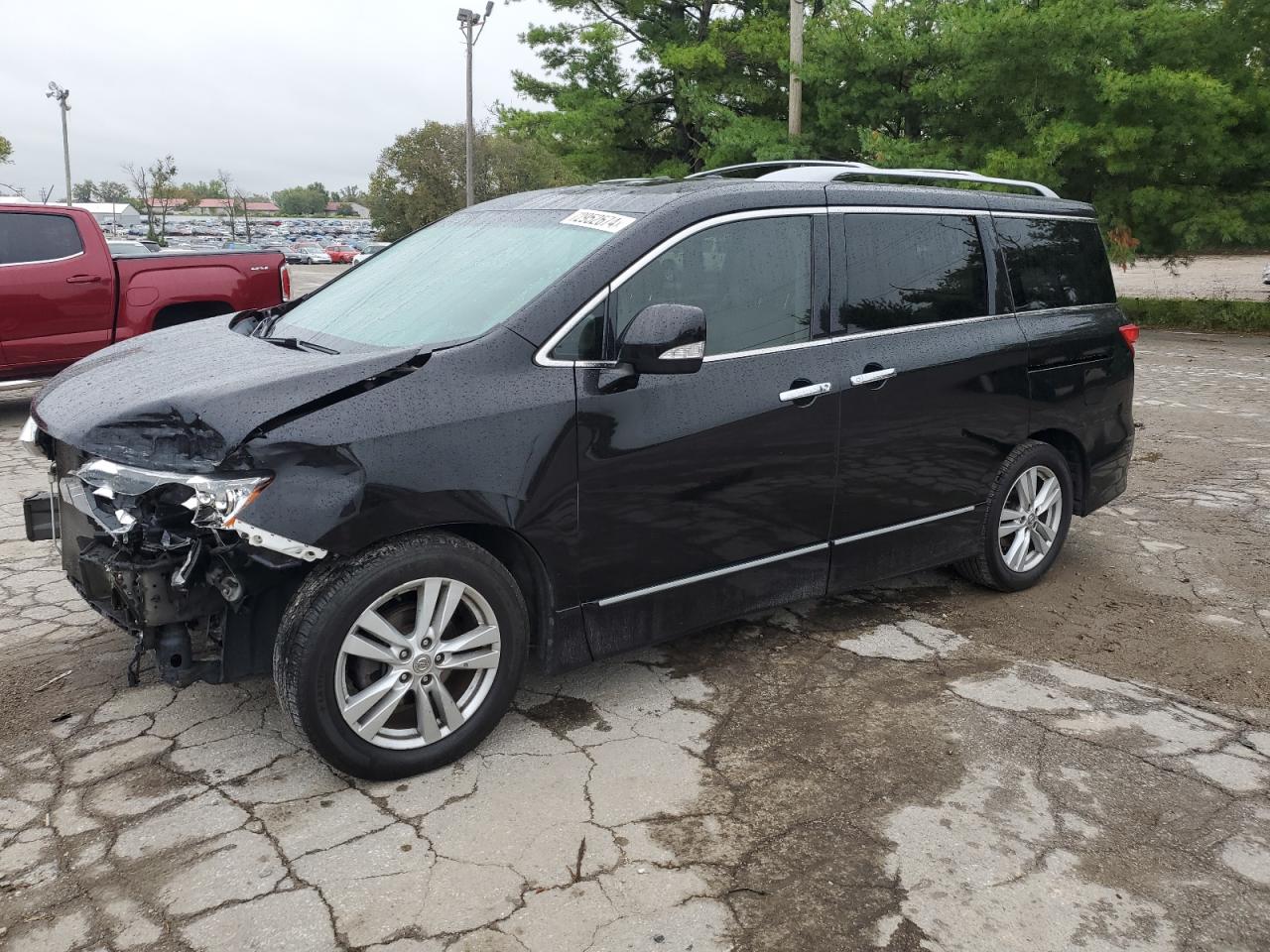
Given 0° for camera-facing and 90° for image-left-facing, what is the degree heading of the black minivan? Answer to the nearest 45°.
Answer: approximately 45°

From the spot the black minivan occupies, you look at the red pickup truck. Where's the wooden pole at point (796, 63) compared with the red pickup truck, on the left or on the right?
right

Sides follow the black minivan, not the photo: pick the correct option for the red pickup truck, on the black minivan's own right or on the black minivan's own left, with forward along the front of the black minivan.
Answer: on the black minivan's own right

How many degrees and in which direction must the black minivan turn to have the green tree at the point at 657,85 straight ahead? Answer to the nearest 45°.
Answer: approximately 135° to its right

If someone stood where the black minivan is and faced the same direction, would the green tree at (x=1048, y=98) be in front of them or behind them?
behind

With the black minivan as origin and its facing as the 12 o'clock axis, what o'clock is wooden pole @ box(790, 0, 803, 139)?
The wooden pole is roughly at 5 o'clock from the black minivan.
